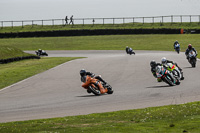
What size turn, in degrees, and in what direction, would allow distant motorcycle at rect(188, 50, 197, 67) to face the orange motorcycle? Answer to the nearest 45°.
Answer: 0° — it already faces it

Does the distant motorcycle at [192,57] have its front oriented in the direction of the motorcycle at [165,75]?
yes

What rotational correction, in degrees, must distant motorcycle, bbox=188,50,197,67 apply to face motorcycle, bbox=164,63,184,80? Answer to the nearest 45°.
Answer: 0° — it already faces it

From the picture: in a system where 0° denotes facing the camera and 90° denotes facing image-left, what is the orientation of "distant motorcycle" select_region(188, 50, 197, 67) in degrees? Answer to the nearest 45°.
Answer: approximately 0°
